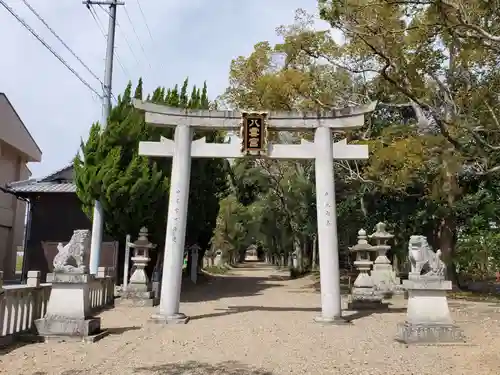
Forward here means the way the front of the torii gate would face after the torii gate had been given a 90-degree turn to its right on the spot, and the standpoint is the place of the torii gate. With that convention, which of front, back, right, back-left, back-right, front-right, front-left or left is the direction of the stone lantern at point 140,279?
front-right

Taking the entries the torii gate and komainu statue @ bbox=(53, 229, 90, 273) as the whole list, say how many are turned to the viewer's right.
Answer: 1

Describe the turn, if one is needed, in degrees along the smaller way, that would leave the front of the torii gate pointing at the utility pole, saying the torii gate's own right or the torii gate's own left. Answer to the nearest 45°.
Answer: approximately 135° to the torii gate's own right

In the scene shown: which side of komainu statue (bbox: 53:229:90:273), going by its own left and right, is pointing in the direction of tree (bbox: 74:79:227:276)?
left

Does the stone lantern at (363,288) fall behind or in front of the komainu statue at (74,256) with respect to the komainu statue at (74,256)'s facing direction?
in front

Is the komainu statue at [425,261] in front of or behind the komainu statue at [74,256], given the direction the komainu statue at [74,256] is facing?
in front

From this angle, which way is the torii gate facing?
toward the camera

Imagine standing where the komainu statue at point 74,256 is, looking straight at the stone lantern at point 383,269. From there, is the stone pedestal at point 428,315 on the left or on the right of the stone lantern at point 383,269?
right

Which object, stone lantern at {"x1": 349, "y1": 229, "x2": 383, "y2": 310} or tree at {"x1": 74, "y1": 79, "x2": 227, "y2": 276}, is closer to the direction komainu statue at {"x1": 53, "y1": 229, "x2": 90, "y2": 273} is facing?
the stone lantern

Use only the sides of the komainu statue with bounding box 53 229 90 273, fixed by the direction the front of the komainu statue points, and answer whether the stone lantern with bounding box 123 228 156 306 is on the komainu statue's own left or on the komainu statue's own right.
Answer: on the komainu statue's own left

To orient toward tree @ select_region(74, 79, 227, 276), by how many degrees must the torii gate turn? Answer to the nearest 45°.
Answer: approximately 135° to its right

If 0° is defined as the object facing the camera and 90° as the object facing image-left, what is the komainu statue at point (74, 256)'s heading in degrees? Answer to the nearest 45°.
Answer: approximately 270°

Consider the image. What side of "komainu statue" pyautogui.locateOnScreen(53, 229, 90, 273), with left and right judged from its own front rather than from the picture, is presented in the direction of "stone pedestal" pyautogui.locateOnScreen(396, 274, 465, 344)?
front
